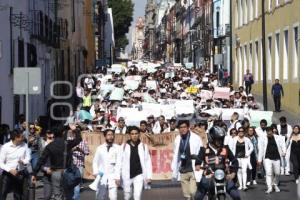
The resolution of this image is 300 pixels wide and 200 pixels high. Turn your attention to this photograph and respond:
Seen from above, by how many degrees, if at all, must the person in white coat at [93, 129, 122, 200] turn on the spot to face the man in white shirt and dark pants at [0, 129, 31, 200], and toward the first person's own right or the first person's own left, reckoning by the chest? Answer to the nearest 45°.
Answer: approximately 90° to the first person's own right

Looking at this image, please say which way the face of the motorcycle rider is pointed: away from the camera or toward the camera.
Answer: toward the camera

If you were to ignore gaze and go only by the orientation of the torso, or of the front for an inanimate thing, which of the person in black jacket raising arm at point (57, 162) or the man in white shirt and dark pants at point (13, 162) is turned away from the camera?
the person in black jacket raising arm at point (57, 162)

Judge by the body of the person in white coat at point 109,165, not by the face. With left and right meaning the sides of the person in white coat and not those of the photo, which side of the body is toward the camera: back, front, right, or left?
front

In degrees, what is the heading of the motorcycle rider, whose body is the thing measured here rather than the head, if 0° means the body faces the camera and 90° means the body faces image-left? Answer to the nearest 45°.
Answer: approximately 0°

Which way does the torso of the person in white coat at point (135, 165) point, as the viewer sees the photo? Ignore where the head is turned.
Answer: toward the camera

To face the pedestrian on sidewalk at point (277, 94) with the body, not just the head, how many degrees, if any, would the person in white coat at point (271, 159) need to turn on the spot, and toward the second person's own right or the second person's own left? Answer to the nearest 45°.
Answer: approximately 180°

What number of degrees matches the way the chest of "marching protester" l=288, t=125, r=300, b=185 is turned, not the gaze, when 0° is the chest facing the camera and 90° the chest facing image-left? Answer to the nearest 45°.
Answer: approximately 0°
